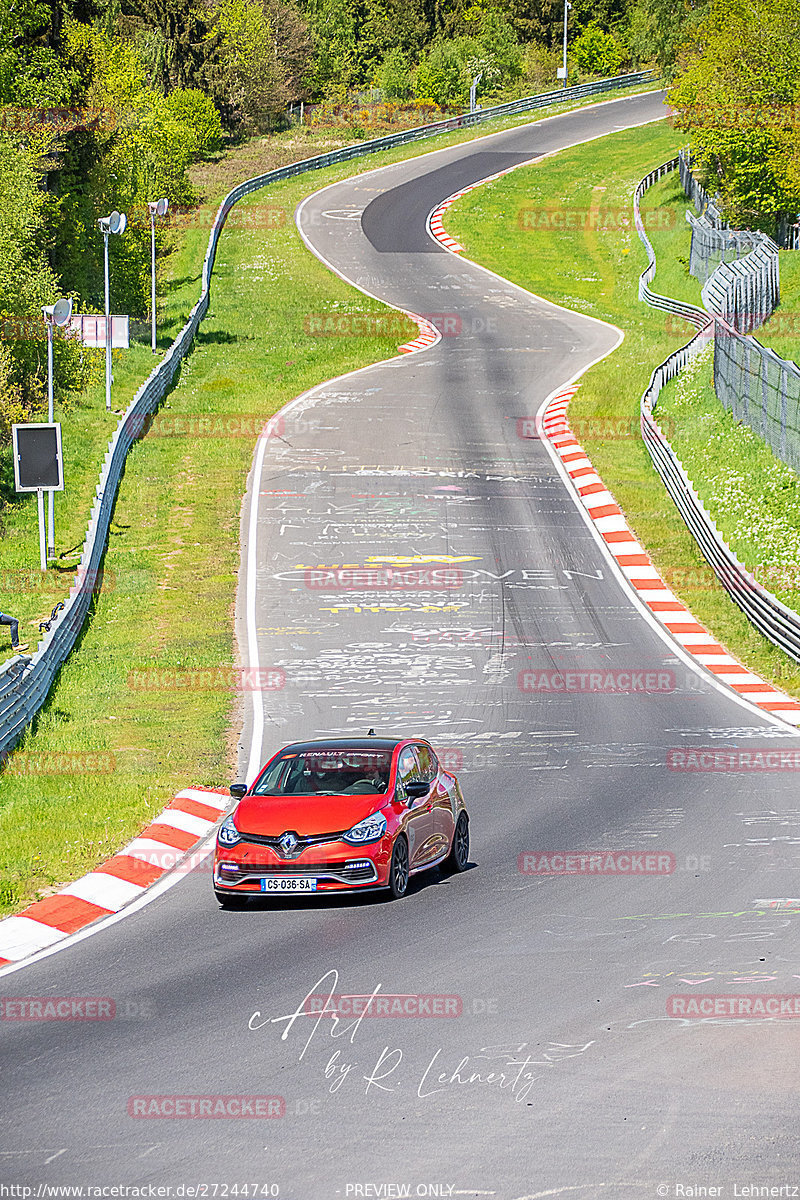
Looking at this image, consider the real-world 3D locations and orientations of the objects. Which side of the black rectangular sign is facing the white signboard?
back

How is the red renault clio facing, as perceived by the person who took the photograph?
facing the viewer and to the left of the viewer

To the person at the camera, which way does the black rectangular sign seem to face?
facing the viewer

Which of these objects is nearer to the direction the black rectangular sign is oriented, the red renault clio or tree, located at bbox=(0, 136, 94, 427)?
the red renault clio

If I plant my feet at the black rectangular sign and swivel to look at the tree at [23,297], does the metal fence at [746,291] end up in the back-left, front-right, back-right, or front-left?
front-right

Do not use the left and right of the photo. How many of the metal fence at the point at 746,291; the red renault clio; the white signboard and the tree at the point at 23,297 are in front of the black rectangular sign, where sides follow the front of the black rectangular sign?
1

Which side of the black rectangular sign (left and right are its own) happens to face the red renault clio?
front

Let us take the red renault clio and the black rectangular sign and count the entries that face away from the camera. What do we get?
0

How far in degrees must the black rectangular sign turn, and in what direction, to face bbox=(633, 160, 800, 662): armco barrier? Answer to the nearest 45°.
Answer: approximately 90° to its left

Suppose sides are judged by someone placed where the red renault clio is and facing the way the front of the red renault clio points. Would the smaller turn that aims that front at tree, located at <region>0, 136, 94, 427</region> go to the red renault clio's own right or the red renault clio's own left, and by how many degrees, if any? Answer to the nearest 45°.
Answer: approximately 135° to the red renault clio's own right

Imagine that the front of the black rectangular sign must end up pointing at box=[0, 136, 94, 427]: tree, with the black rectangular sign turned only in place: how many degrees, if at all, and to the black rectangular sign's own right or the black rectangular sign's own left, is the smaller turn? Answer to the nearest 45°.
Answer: approximately 180°
